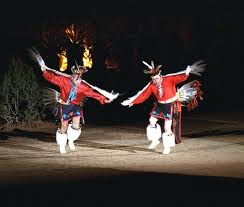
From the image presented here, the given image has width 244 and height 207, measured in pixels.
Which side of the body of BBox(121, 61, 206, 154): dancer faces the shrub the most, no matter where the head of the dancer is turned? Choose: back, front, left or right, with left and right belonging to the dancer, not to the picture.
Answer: right

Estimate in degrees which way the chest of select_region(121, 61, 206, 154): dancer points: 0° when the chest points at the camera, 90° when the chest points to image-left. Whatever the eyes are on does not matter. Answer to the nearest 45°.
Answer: approximately 45°
